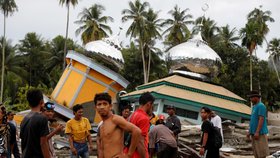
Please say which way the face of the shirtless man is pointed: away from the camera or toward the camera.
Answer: toward the camera

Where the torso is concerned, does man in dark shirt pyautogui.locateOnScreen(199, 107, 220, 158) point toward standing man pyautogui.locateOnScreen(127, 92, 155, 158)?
no

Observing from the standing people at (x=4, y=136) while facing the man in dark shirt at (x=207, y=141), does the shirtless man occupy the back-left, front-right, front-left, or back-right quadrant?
front-right

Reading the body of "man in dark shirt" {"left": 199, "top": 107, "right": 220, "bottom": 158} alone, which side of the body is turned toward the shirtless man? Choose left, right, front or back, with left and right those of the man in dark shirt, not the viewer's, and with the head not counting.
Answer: left

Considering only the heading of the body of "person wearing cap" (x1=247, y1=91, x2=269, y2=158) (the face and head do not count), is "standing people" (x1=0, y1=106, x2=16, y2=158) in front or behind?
in front

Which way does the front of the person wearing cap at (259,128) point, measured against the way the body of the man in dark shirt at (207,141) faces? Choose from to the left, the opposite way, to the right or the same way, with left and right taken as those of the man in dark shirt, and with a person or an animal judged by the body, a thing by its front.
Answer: the same way
